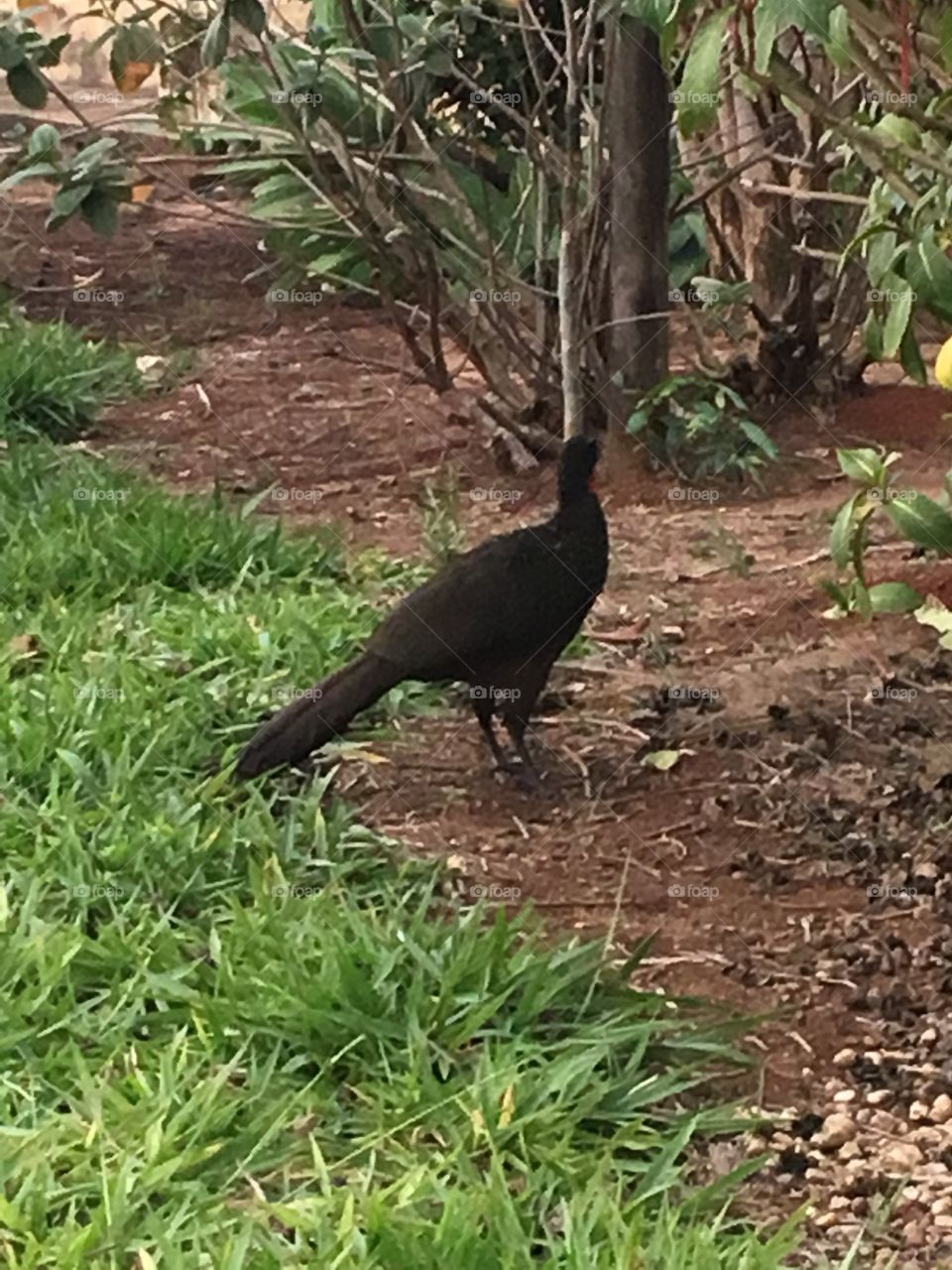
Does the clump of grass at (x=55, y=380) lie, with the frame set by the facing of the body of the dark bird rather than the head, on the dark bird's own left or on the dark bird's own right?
on the dark bird's own left

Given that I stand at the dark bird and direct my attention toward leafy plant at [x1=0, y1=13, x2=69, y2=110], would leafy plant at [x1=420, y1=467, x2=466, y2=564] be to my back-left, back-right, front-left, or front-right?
front-right

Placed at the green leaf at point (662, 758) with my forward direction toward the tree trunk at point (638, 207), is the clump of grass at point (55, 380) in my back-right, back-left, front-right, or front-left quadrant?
front-left

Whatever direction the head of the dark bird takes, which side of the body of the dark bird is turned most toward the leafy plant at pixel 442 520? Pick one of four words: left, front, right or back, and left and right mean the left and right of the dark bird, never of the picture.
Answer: left

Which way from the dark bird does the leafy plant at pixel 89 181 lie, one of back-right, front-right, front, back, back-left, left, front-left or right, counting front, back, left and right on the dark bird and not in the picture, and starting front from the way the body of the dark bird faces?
back-left

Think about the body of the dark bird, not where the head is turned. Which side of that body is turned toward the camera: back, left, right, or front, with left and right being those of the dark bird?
right

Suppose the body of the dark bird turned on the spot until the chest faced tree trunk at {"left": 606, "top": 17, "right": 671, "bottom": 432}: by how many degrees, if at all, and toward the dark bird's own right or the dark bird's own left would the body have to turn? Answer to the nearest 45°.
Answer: approximately 90° to the dark bird's own left
